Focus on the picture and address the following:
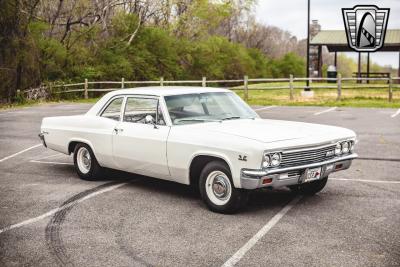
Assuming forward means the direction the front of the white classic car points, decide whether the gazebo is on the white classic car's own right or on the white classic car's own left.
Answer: on the white classic car's own left

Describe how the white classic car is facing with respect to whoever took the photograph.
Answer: facing the viewer and to the right of the viewer
